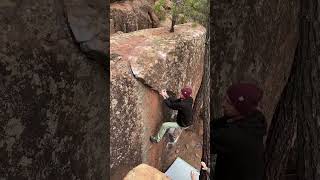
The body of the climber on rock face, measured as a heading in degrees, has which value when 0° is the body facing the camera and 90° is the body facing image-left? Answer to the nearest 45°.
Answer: approximately 90°
